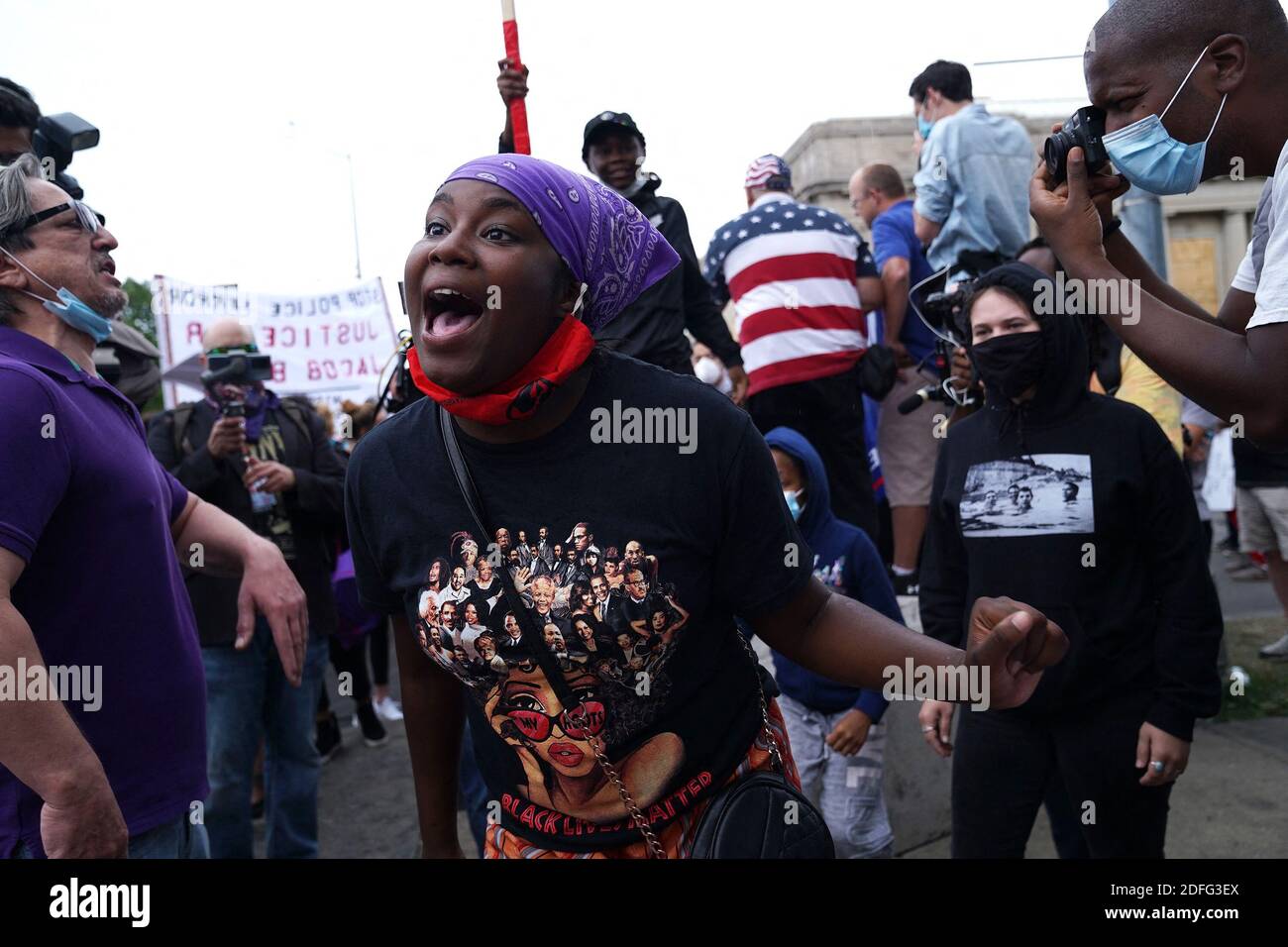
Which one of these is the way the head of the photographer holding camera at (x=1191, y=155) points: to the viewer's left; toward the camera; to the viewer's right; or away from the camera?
to the viewer's left

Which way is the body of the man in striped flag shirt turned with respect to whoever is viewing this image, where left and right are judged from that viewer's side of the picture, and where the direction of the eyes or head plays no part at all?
facing away from the viewer

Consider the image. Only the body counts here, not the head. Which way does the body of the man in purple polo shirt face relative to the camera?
to the viewer's right

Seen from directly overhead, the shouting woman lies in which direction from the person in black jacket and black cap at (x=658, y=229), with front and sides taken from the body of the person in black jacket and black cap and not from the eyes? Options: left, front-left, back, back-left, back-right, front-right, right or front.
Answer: front

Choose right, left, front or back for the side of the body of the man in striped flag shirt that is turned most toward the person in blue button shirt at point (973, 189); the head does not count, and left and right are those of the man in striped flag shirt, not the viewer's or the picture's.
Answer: right

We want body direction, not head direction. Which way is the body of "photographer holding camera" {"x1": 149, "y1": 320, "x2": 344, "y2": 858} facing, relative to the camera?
toward the camera

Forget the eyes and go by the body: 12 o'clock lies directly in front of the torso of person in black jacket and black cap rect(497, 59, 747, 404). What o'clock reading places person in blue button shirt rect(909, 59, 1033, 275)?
The person in blue button shirt is roughly at 8 o'clock from the person in black jacket and black cap.

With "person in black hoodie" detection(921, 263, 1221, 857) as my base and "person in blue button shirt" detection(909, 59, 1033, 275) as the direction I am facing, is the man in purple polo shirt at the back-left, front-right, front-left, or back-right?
back-left

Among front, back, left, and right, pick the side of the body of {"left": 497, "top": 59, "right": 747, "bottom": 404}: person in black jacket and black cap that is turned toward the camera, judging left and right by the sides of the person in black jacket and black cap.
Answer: front

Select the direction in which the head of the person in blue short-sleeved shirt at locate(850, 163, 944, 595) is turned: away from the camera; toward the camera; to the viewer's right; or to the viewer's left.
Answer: to the viewer's left

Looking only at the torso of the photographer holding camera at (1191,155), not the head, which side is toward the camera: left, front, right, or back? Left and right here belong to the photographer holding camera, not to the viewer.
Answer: left
